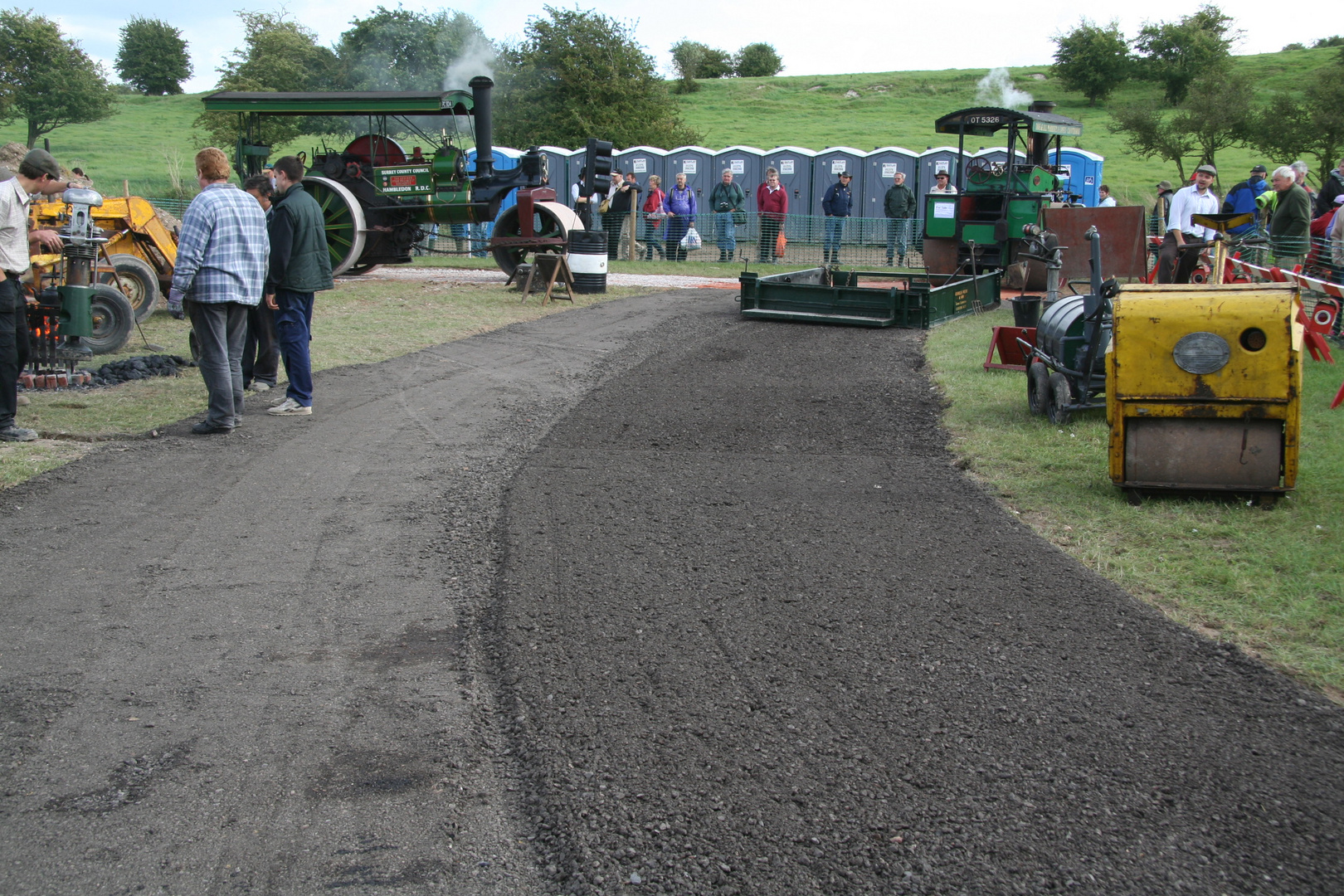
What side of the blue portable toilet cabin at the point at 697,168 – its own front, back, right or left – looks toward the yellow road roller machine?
front

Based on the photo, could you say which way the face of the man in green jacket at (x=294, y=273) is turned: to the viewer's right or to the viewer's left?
to the viewer's left

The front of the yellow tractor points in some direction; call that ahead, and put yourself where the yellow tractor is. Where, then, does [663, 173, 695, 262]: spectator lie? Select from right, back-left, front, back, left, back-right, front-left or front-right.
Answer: left

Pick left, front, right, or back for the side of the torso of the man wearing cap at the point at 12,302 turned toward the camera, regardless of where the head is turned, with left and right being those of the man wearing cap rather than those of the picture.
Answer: right

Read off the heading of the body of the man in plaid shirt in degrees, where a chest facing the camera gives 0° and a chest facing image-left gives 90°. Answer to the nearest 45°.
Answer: approximately 135°

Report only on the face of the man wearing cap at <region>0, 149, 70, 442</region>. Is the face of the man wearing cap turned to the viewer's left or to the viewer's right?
to the viewer's right

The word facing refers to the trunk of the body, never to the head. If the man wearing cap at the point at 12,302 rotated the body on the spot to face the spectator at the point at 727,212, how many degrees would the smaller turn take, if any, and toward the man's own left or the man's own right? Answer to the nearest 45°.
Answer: approximately 45° to the man's own left

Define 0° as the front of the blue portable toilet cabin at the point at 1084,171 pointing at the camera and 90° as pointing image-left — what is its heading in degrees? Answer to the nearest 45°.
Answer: approximately 0°

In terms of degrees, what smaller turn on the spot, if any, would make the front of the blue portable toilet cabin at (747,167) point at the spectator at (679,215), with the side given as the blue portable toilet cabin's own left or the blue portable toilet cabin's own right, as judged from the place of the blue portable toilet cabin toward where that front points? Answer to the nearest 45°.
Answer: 0° — it already faces them

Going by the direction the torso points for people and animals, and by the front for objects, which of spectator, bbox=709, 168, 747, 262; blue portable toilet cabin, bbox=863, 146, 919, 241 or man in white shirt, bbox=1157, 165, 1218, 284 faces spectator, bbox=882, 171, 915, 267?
the blue portable toilet cabin

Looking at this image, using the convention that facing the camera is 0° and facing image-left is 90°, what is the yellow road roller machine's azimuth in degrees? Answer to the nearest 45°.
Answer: approximately 0°
